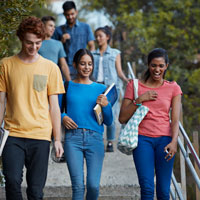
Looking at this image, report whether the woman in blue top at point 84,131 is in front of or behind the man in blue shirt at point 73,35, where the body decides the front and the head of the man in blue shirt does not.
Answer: in front

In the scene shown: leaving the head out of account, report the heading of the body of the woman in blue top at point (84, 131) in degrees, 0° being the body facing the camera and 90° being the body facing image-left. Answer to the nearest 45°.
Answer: approximately 0°

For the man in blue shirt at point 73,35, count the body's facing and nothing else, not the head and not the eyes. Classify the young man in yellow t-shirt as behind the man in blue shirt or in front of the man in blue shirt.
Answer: in front

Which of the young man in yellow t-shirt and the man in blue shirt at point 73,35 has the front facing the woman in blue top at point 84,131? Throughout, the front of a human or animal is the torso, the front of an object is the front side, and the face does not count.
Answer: the man in blue shirt

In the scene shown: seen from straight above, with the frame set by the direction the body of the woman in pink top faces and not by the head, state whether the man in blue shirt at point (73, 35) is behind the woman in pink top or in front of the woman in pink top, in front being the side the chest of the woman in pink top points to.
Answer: behind

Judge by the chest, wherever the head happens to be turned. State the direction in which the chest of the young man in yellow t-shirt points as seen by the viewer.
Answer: toward the camera

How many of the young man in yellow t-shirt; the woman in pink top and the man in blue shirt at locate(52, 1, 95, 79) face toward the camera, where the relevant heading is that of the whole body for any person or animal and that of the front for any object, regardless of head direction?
3

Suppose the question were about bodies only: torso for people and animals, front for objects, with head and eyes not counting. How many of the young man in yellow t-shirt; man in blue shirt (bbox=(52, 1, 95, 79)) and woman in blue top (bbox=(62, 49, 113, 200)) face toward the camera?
3
